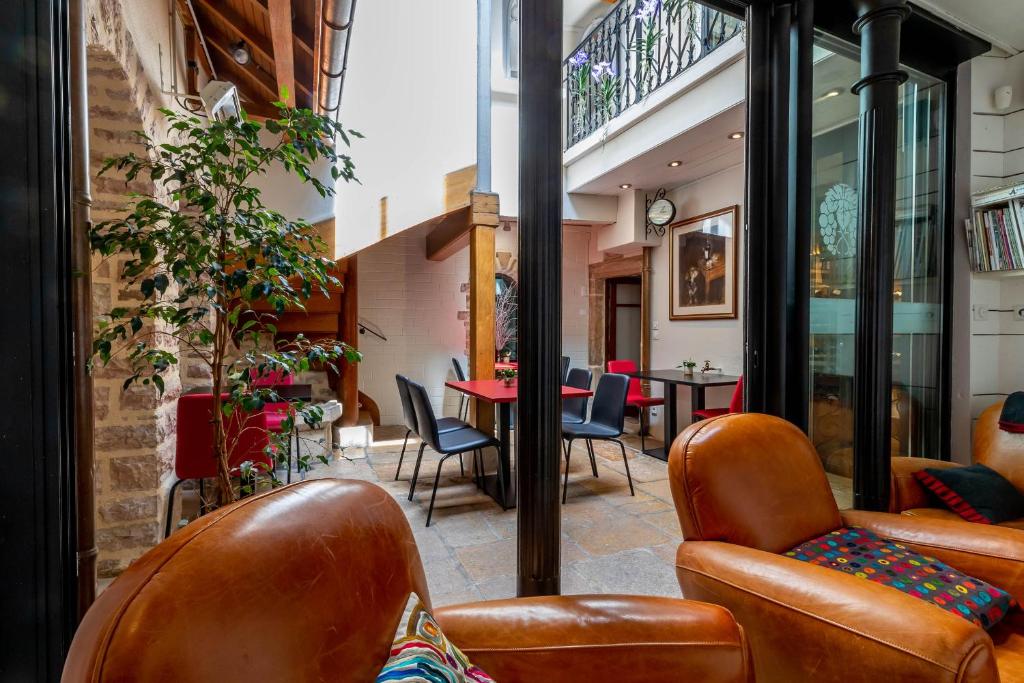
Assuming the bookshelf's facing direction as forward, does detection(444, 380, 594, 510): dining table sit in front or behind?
in front

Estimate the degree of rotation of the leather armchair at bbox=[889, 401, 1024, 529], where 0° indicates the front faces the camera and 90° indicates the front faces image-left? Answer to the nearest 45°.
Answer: approximately 45°

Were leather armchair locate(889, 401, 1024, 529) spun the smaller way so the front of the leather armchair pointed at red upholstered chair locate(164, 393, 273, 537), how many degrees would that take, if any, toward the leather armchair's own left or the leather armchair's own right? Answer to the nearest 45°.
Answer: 0° — it already faces it

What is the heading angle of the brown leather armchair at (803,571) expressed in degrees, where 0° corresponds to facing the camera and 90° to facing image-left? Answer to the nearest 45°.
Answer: approximately 315°

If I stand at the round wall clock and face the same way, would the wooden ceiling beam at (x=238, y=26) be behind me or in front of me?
in front

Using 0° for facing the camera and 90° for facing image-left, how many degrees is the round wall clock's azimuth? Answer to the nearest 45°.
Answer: approximately 45°

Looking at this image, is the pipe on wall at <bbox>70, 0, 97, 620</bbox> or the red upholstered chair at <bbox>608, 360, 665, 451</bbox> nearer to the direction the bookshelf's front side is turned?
the pipe on wall

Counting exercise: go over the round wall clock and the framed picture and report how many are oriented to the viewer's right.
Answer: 0

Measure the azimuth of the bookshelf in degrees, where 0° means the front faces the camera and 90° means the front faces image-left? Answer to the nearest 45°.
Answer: approximately 45°
